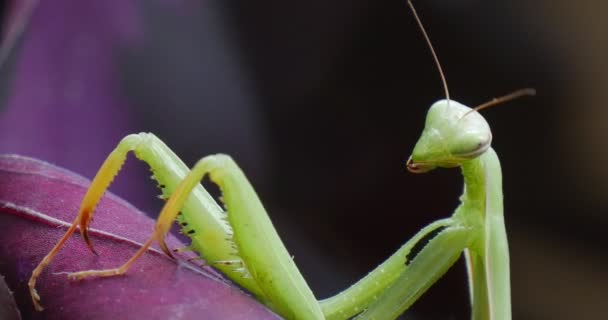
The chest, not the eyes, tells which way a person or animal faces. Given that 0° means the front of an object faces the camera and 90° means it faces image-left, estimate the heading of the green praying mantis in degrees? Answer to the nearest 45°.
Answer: approximately 90°
